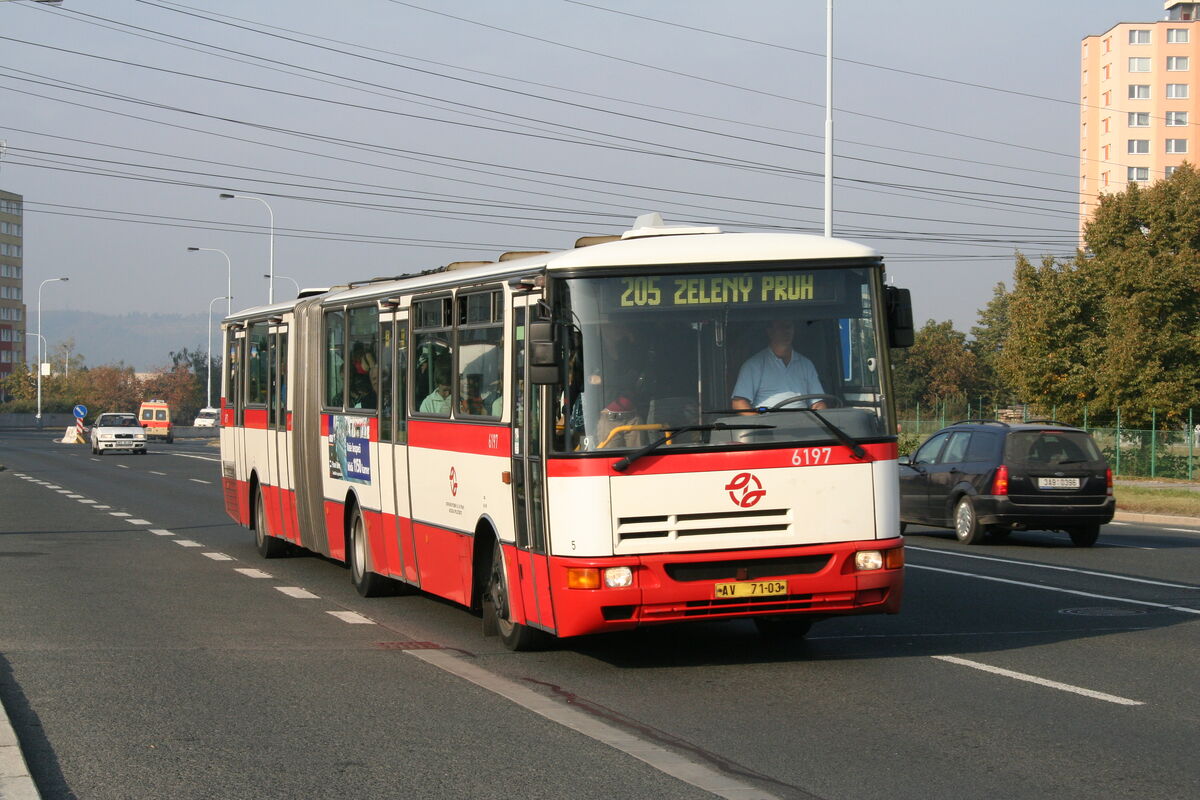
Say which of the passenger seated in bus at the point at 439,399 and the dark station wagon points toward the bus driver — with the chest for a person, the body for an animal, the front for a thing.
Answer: the passenger seated in bus

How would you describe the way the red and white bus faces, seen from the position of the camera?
facing the viewer and to the right of the viewer

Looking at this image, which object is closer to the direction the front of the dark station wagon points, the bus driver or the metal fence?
the metal fence

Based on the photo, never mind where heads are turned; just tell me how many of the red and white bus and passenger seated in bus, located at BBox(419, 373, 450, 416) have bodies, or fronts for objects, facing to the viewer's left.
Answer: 0

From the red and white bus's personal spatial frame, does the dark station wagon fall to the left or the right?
on its left

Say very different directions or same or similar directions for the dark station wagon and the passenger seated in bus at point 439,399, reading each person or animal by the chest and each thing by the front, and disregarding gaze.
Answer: very different directions

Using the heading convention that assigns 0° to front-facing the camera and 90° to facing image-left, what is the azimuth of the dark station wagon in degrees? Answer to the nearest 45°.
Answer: approximately 135°

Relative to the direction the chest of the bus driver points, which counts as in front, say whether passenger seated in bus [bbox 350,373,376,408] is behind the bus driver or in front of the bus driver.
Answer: behind

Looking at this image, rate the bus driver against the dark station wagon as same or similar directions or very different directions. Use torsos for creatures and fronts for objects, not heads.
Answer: very different directions

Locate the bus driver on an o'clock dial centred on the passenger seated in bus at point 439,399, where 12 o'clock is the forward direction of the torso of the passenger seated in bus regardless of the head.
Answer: The bus driver is roughly at 12 o'clock from the passenger seated in bus.

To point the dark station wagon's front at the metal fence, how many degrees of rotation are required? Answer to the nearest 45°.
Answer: approximately 45° to its right

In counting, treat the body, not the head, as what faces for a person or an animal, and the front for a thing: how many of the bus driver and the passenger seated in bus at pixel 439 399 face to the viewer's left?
0

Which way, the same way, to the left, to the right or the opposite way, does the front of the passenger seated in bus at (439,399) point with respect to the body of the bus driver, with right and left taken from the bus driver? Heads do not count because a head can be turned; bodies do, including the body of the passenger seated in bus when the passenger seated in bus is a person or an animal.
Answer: the same way

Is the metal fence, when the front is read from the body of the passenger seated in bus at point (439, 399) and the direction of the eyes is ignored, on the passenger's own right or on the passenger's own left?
on the passenger's own left

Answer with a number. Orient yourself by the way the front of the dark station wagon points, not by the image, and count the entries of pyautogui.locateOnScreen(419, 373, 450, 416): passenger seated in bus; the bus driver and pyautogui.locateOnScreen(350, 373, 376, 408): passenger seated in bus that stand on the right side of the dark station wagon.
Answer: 0

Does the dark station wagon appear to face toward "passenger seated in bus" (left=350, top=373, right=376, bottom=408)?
no
